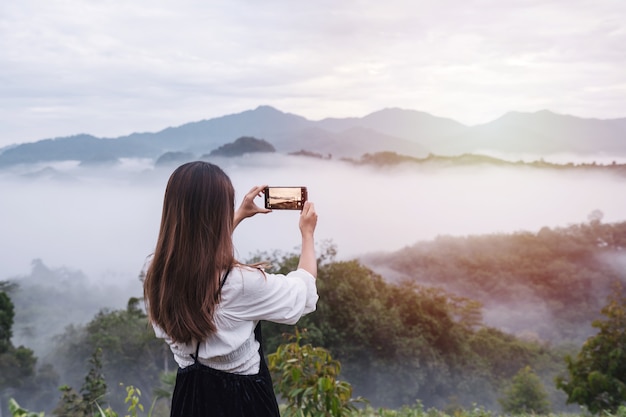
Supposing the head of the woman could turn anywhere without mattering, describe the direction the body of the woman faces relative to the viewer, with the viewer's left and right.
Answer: facing away from the viewer and to the right of the viewer

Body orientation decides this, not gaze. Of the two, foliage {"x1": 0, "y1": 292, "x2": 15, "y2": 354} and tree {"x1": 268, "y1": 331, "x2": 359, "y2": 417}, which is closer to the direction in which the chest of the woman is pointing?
the tree

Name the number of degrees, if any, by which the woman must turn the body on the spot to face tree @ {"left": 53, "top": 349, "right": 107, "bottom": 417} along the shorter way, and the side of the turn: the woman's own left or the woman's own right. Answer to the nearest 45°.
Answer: approximately 45° to the woman's own left

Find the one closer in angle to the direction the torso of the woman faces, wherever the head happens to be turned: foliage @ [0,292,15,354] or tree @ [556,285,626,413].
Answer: the tree

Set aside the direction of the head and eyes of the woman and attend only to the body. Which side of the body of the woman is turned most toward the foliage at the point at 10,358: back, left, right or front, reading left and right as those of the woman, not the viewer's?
left

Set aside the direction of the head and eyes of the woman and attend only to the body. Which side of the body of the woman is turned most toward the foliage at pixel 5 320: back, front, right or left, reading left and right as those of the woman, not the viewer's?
left

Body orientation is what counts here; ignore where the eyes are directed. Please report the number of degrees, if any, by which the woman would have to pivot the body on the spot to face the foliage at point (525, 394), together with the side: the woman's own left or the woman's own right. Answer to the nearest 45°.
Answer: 0° — they already face it

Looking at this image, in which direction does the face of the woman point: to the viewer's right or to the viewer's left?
to the viewer's right

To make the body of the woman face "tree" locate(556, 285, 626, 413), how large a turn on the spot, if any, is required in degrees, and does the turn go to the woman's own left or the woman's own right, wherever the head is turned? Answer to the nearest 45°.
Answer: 0° — they already face it
